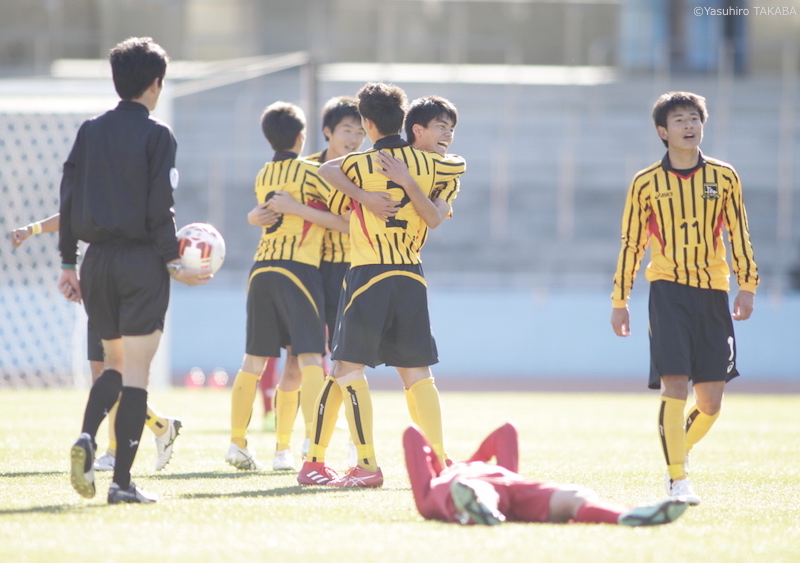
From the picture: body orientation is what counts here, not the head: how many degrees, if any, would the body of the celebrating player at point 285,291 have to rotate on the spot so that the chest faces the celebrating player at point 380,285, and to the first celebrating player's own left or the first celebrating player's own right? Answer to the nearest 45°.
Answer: approximately 90° to the first celebrating player's own right

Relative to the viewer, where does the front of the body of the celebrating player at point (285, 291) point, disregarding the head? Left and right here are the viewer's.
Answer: facing away from the viewer and to the right of the viewer

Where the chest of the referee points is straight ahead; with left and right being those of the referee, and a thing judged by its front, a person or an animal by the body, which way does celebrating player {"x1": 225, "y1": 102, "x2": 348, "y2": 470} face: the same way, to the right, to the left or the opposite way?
the same way

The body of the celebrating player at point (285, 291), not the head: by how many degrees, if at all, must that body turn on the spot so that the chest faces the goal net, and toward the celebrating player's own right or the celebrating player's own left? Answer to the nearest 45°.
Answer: approximately 45° to the celebrating player's own left

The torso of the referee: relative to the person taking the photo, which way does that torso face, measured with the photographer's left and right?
facing away from the viewer and to the right of the viewer

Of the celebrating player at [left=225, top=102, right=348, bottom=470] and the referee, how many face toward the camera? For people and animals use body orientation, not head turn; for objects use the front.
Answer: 0
